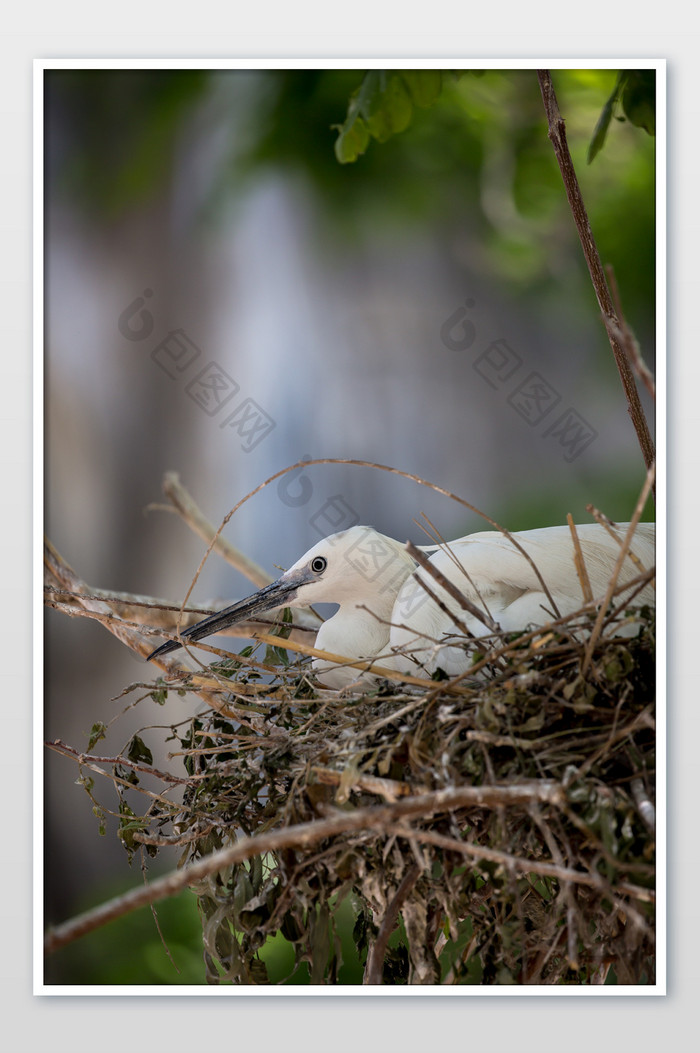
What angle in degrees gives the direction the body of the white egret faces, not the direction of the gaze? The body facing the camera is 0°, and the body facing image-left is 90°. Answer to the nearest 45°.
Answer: approximately 90°
